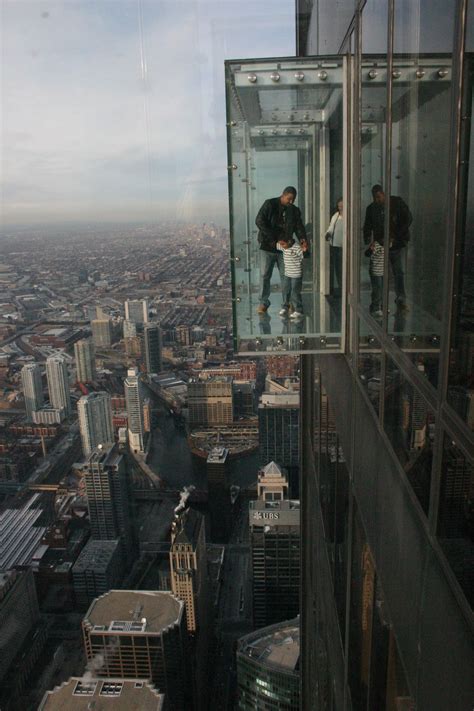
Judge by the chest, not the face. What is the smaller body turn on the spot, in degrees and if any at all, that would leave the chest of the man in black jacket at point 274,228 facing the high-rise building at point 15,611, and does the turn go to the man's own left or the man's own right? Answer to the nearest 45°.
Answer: approximately 180°

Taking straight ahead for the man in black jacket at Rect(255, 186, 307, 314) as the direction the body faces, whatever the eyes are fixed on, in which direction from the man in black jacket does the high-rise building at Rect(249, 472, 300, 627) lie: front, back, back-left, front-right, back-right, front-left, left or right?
back-left

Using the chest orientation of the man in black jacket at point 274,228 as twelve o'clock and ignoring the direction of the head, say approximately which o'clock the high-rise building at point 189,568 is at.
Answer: The high-rise building is roughly at 7 o'clock from the man in black jacket.

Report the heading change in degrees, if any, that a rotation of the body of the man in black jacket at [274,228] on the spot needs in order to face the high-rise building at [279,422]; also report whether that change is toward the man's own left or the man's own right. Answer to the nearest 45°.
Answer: approximately 135° to the man's own left

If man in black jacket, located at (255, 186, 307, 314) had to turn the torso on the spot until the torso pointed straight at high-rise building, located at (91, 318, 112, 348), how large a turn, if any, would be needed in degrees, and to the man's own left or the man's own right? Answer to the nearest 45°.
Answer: approximately 135° to the man's own left

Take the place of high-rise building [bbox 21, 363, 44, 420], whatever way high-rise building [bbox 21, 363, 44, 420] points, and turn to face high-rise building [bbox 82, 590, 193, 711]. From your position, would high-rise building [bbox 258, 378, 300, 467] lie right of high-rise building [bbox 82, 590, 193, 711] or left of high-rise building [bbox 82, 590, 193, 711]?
left

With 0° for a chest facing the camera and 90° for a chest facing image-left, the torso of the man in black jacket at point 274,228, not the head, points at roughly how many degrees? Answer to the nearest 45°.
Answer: approximately 315°

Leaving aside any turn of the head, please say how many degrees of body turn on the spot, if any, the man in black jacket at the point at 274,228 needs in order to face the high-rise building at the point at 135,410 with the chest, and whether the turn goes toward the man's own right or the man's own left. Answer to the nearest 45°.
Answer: approximately 135° to the man's own left

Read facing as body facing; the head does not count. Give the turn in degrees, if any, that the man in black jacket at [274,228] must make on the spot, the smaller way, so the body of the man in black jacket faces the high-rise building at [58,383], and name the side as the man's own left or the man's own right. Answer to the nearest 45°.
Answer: approximately 180°
